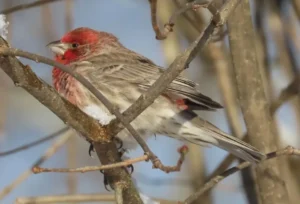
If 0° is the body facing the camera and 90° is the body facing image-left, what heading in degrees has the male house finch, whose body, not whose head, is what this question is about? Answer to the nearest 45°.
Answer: approximately 90°

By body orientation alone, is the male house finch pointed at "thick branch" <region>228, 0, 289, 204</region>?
no

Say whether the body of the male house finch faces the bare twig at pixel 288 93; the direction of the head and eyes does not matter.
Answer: no

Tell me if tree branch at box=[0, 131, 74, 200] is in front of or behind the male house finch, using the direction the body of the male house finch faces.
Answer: in front

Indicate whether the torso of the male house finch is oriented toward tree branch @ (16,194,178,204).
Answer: no

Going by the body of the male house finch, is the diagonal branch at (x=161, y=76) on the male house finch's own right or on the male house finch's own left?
on the male house finch's own left
